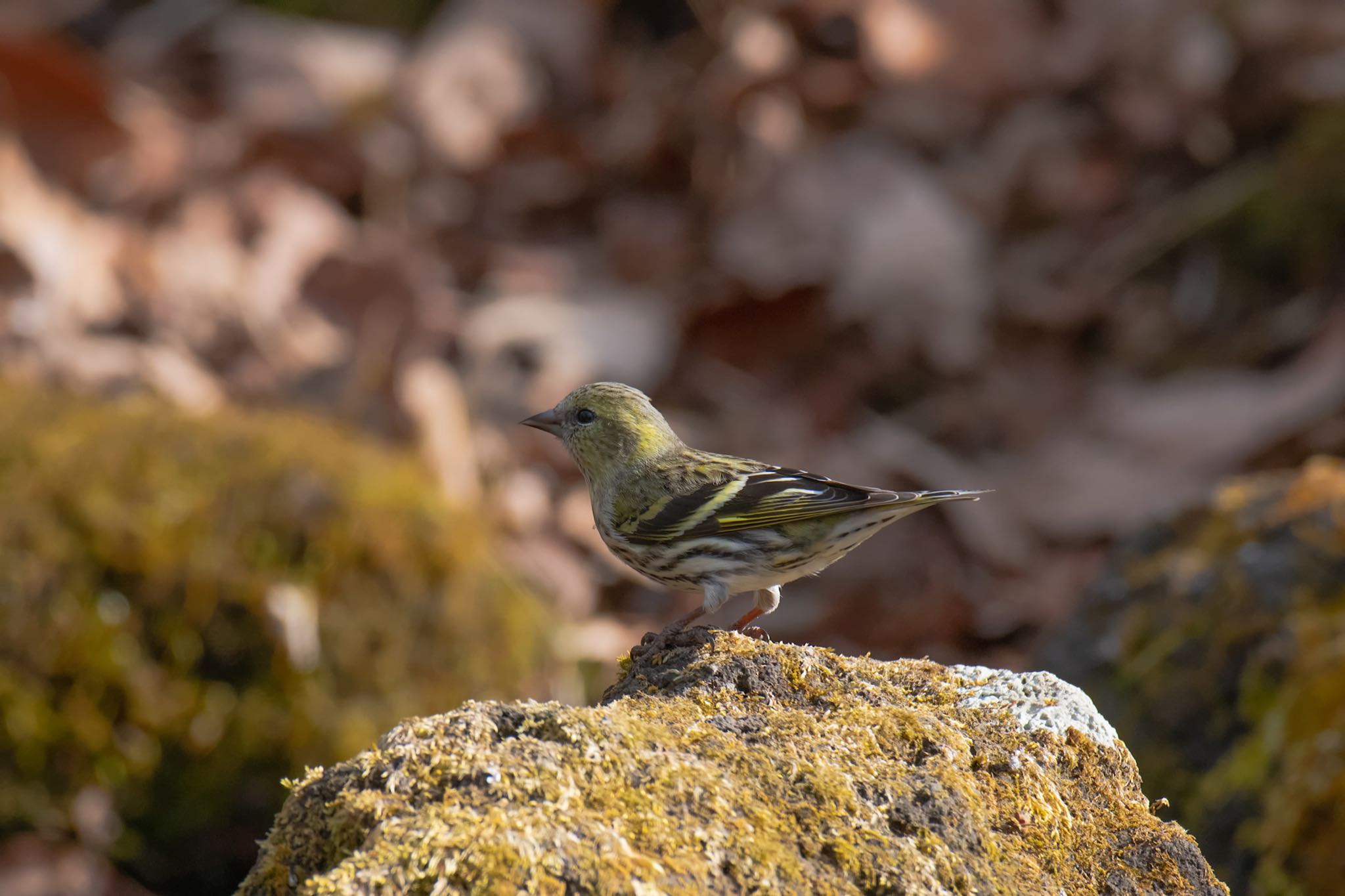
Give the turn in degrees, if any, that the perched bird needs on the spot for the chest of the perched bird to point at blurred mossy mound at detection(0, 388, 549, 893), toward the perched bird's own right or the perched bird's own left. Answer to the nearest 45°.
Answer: approximately 45° to the perched bird's own right

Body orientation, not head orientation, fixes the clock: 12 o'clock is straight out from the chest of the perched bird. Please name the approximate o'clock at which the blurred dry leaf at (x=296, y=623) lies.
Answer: The blurred dry leaf is roughly at 1 o'clock from the perched bird.

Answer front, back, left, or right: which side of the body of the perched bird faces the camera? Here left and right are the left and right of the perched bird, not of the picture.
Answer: left

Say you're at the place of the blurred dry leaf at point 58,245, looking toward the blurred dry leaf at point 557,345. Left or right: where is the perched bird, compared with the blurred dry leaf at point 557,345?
right

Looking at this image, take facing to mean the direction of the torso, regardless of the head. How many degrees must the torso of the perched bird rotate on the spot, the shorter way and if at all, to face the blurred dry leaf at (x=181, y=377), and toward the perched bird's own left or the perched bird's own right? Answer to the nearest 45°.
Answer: approximately 45° to the perched bird's own right

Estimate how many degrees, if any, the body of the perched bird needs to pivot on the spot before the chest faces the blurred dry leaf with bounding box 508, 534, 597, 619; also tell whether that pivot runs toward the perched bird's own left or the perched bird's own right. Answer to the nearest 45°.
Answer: approximately 90° to the perched bird's own right

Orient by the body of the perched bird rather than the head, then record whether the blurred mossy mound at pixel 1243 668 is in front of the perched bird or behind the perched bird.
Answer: behind
